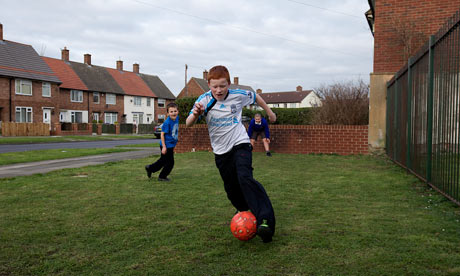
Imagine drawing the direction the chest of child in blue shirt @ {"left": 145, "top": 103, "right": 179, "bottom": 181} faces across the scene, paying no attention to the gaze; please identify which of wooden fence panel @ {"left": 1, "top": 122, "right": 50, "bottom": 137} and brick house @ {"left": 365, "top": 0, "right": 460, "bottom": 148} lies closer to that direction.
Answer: the brick house

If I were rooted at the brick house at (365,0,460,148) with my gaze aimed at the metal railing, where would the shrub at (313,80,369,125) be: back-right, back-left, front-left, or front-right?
back-right

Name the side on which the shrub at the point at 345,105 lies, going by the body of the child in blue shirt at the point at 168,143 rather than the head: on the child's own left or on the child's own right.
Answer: on the child's own left

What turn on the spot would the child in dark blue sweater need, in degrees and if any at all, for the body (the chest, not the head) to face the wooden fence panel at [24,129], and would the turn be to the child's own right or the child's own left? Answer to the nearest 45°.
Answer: approximately 135° to the child's own right

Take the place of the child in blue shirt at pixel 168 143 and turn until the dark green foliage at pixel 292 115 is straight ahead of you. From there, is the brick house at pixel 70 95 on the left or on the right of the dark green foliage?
left

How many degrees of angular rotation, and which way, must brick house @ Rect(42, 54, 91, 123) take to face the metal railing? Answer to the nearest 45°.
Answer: approximately 45° to its right
